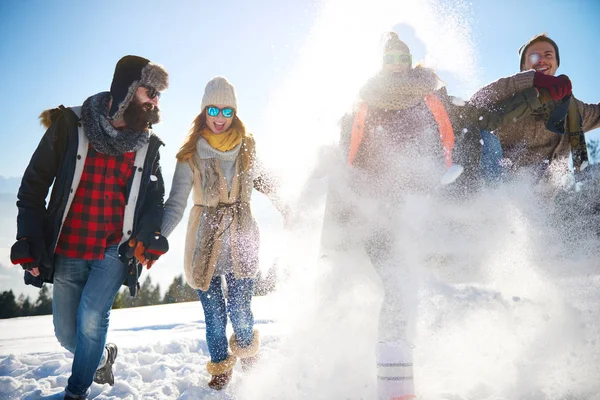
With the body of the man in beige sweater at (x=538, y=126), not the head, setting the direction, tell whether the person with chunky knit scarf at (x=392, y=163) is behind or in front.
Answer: in front

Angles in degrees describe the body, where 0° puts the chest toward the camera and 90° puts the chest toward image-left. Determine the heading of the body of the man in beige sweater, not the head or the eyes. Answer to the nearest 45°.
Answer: approximately 0°

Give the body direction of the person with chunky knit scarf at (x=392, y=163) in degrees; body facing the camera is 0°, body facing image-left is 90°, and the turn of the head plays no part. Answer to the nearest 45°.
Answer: approximately 0°

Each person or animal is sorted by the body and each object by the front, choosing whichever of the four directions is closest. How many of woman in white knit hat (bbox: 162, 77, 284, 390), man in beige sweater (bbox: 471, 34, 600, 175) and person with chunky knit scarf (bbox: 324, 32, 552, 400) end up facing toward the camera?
3

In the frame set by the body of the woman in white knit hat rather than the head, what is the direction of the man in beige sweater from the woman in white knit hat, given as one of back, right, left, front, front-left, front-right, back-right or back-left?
left

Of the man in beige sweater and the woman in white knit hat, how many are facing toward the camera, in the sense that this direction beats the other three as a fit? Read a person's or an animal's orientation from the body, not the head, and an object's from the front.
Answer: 2
